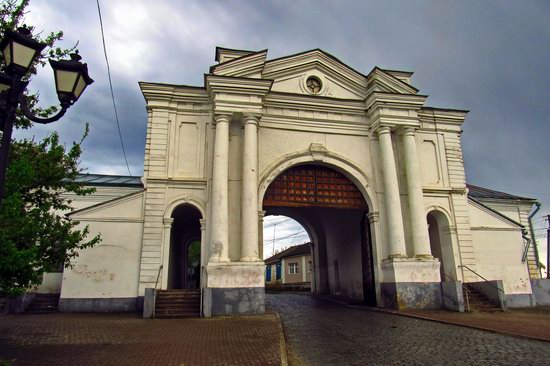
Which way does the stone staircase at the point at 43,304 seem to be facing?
toward the camera

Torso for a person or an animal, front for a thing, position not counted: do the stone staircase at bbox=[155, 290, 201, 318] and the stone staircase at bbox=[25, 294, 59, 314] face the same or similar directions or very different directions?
same or similar directions

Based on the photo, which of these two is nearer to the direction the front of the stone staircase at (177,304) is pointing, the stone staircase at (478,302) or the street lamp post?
the street lamp post

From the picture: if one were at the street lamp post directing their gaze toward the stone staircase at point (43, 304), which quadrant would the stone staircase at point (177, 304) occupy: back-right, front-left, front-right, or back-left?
front-right

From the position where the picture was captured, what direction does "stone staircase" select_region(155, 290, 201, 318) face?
facing the viewer

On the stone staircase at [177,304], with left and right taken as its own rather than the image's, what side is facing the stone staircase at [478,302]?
left

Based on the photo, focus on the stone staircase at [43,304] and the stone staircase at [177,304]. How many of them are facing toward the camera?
2

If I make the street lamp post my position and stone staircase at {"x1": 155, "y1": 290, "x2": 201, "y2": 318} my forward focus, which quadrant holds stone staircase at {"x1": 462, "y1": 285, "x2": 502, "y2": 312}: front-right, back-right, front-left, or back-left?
front-right

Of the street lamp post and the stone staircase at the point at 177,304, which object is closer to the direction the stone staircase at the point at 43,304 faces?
the street lamp post

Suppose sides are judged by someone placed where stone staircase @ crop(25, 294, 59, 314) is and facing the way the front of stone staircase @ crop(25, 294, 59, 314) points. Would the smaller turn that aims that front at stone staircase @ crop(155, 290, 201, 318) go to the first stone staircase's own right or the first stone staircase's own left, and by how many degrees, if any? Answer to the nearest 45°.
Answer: approximately 45° to the first stone staircase's own left

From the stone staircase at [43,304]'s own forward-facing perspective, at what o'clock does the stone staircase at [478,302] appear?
the stone staircase at [478,302] is roughly at 10 o'clock from the stone staircase at [43,304].
